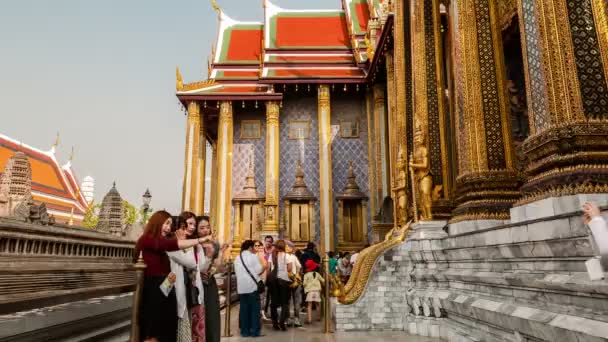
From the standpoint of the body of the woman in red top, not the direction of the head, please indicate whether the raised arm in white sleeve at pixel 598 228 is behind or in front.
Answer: in front

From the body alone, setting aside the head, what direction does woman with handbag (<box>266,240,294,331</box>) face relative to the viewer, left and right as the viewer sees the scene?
facing away from the viewer

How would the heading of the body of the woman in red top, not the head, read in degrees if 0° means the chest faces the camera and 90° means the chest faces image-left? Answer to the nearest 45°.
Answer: approximately 270°

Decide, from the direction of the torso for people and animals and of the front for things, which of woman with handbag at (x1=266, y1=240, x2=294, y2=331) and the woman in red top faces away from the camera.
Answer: the woman with handbag

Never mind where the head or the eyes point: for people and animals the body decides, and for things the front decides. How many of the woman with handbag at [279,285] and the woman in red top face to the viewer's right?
1

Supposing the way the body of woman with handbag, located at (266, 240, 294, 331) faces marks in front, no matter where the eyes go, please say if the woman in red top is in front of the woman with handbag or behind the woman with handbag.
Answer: behind

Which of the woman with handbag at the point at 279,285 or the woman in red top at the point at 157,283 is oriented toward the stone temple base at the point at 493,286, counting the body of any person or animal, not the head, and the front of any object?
the woman in red top

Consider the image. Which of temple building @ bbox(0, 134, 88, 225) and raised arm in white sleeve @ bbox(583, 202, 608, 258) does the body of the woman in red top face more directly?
the raised arm in white sleeve

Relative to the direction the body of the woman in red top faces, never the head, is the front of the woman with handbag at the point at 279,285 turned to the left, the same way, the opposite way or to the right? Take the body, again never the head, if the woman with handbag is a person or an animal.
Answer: to the left

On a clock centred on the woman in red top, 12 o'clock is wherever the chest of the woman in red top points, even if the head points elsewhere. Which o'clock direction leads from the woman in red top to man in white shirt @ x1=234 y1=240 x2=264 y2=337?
The man in white shirt is roughly at 10 o'clock from the woman in red top.
